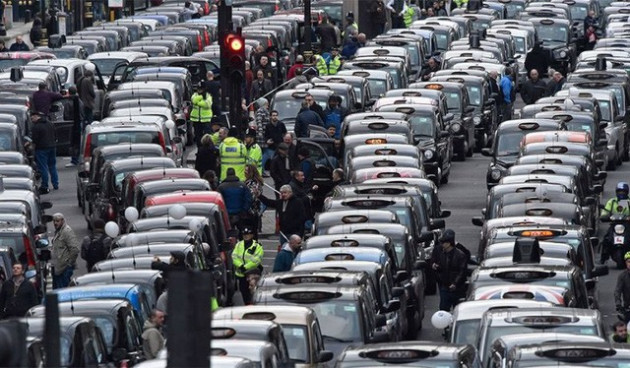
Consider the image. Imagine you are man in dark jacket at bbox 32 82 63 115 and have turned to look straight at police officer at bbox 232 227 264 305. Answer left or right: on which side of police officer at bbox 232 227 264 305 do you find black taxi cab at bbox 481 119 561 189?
left

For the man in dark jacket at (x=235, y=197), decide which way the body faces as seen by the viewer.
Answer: away from the camera
